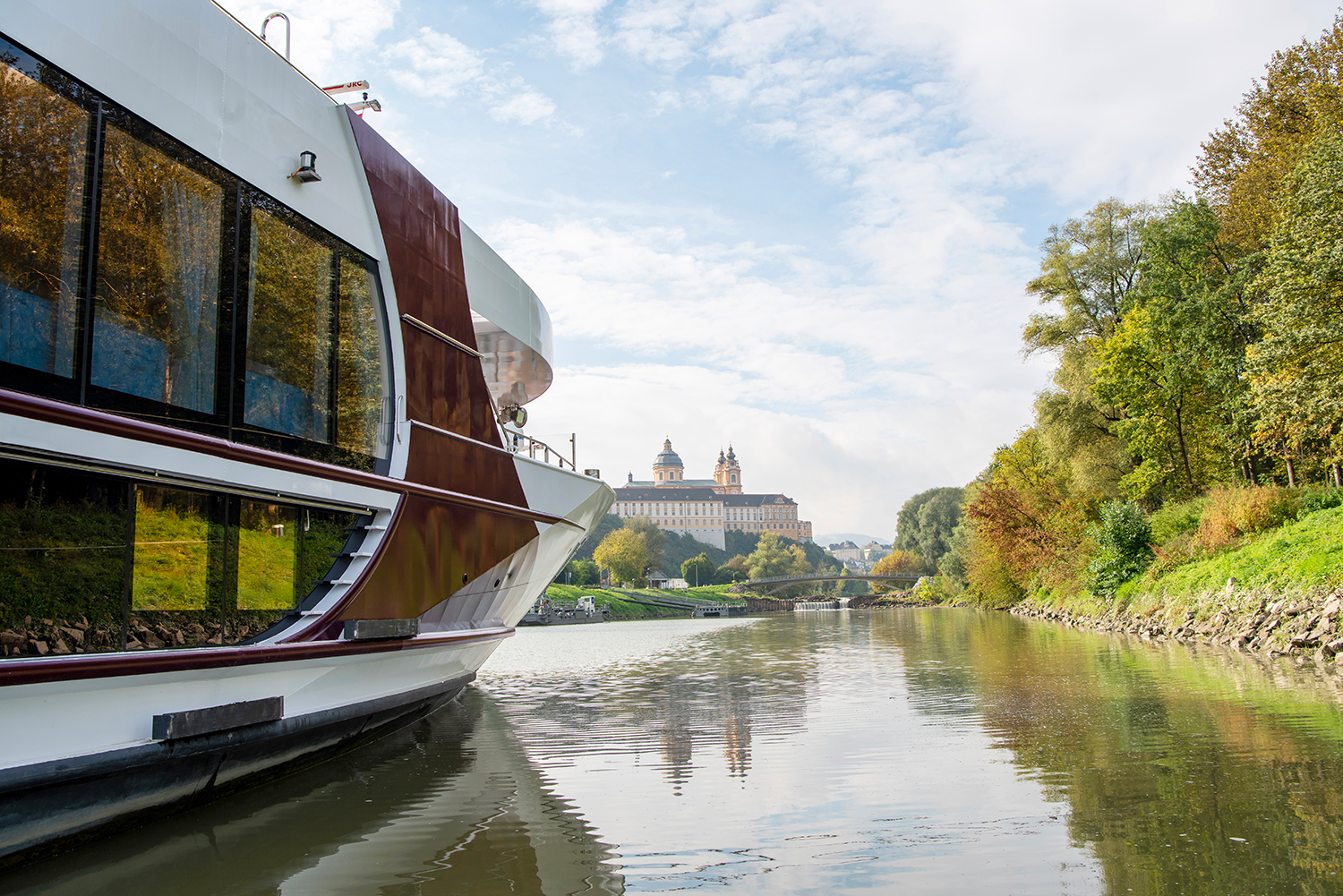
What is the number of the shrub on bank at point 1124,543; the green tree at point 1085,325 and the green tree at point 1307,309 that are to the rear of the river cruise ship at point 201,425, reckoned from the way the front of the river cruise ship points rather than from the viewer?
0

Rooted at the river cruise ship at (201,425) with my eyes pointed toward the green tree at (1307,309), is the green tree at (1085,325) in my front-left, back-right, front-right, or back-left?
front-left

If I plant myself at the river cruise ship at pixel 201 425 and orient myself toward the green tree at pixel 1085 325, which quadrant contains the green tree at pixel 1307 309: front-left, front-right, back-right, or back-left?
front-right

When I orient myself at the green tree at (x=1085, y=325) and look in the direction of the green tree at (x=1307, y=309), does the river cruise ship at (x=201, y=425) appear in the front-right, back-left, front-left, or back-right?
front-right

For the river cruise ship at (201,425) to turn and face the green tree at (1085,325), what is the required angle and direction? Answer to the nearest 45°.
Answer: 0° — it already faces it

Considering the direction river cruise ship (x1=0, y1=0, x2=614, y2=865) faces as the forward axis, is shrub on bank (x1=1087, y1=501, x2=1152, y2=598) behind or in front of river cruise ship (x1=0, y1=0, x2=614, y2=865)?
in front

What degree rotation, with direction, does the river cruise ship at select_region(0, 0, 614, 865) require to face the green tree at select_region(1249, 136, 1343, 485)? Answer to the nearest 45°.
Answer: approximately 45° to its right

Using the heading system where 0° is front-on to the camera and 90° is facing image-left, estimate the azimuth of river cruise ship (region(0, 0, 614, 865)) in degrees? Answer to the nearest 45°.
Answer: approximately 225°

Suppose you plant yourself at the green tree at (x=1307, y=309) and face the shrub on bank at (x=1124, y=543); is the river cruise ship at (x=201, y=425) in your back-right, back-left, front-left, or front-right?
back-left

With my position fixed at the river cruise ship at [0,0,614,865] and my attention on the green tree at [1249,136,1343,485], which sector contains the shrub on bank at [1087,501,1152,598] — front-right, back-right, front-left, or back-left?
front-left
